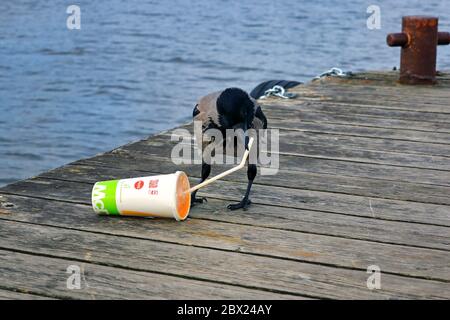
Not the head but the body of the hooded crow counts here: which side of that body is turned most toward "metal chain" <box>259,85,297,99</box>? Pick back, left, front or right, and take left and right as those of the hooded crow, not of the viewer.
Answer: back

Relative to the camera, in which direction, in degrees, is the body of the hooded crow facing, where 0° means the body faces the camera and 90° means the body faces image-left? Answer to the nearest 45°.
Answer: approximately 0°

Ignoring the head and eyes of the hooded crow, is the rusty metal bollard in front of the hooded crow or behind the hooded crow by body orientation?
behind
